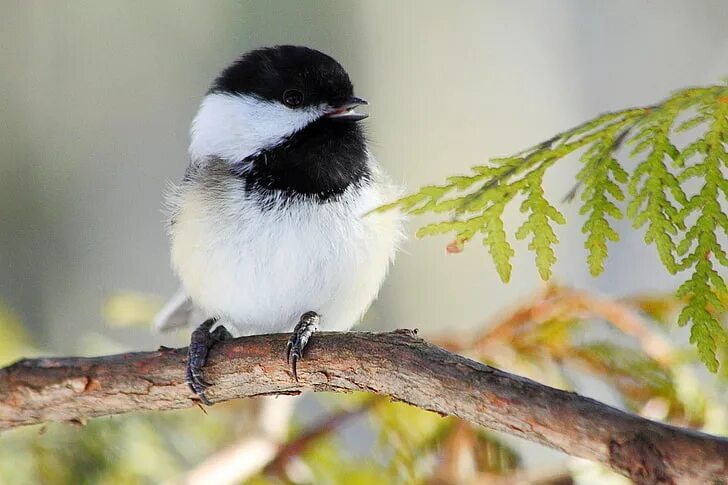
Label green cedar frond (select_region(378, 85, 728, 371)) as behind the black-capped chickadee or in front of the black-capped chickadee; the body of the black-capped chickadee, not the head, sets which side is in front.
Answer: in front

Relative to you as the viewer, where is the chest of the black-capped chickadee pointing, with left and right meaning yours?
facing the viewer and to the right of the viewer
